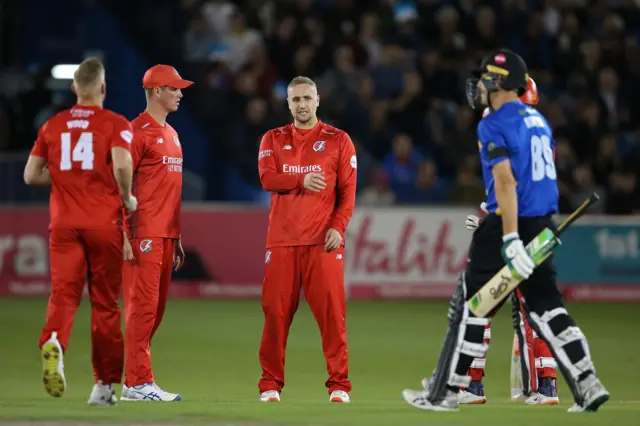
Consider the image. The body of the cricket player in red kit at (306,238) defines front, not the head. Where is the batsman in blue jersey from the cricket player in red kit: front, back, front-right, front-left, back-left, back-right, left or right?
front-left

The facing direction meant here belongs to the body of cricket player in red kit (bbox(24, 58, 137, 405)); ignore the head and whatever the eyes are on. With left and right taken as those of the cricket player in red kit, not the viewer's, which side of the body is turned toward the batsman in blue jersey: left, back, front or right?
right

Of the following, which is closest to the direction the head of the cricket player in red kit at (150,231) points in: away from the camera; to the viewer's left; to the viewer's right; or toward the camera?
to the viewer's right

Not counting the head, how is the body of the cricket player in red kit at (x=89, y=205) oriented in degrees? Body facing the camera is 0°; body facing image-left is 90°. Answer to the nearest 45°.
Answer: approximately 180°

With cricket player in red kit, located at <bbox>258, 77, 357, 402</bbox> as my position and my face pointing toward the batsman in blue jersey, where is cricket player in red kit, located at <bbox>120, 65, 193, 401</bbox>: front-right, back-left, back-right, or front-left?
back-right

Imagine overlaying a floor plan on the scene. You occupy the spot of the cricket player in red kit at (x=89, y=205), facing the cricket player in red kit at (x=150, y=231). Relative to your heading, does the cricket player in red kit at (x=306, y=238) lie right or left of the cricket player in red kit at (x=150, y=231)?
right

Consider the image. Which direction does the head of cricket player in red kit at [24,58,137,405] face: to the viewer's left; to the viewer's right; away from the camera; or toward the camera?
away from the camera

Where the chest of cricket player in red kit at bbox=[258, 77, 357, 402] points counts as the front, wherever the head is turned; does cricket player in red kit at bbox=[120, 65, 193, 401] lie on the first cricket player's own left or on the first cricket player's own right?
on the first cricket player's own right

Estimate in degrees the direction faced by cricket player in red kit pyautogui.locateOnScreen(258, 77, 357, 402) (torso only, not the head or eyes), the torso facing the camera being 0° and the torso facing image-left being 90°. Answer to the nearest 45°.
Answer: approximately 0°

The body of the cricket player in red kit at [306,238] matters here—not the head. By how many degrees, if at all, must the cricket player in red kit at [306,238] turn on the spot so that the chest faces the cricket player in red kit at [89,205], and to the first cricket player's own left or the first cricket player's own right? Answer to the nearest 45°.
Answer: approximately 45° to the first cricket player's own right

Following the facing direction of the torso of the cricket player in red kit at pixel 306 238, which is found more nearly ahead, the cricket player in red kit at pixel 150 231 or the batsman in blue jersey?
the batsman in blue jersey

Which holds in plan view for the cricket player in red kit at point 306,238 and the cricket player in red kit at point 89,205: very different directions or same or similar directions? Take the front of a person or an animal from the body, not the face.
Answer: very different directions

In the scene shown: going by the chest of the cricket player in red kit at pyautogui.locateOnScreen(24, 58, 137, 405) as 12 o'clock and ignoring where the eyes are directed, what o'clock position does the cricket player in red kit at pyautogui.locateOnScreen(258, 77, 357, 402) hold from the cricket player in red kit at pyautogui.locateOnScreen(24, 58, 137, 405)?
the cricket player in red kit at pyautogui.locateOnScreen(258, 77, 357, 402) is roughly at 2 o'clock from the cricket player in red kit at pyautogui.locateOnScreen(24, 58, 137, 405).
